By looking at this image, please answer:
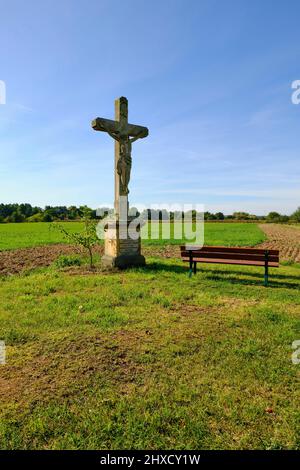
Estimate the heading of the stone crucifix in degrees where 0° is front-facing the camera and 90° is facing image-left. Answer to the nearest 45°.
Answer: approximately 315°

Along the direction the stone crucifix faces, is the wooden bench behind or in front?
in front

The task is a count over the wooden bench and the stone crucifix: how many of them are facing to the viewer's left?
0
